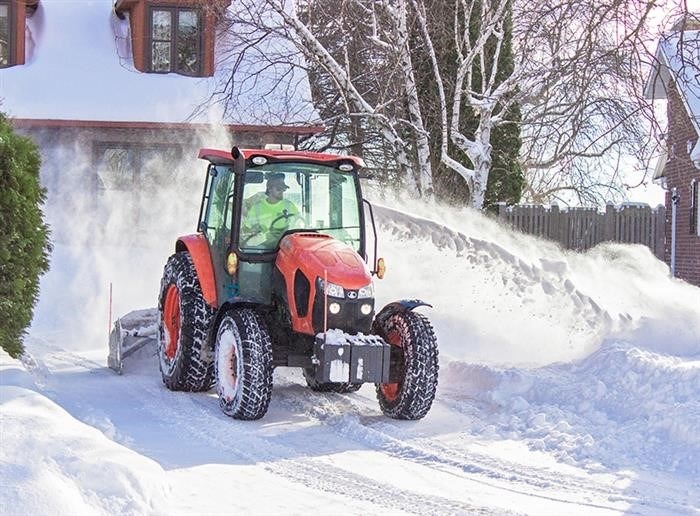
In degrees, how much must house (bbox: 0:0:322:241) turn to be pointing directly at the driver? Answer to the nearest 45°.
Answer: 0° — it already faces them

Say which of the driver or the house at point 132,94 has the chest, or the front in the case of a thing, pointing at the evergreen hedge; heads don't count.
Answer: the house

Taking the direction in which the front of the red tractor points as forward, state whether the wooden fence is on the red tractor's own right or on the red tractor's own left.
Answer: on the red tractor's own left

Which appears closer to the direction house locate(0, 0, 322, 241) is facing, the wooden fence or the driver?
the driver

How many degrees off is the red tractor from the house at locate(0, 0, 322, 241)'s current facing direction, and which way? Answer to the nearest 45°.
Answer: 0° — it already faces it

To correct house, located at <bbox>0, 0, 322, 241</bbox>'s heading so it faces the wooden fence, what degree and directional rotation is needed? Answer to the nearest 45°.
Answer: approximately 90° to its left

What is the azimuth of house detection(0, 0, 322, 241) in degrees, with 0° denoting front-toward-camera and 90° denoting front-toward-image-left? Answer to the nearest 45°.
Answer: approximately 0°

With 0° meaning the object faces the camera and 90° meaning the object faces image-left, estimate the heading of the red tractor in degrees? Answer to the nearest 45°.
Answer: approximately 315°
